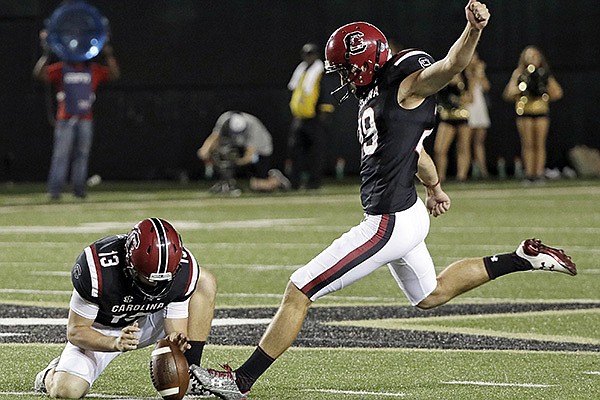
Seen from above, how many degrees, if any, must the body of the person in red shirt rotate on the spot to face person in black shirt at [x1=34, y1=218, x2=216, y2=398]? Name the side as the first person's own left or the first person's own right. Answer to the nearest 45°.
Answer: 0° — they already face them

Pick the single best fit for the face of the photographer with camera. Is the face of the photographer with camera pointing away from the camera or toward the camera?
toward the camera

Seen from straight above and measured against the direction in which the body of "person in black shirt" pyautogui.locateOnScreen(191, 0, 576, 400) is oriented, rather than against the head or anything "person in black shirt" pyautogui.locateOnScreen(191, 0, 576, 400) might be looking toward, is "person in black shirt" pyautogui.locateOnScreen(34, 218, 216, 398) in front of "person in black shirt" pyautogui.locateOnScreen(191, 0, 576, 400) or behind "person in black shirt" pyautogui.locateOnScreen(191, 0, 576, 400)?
in front

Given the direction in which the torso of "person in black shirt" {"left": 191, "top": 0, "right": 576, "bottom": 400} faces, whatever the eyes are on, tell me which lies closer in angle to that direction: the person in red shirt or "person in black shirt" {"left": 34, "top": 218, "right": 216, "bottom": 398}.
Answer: the person in black shirt

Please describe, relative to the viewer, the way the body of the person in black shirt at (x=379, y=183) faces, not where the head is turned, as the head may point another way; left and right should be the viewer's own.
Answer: facing to the left of the viewer

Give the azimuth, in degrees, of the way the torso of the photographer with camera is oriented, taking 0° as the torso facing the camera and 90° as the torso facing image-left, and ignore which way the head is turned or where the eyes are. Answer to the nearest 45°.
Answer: approximately 45°

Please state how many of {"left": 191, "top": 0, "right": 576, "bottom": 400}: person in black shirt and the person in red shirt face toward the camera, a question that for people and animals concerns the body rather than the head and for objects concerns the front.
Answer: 1

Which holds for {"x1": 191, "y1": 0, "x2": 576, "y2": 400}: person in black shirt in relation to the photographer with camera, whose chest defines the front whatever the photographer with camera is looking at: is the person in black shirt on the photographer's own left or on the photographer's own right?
on the photographer's own left

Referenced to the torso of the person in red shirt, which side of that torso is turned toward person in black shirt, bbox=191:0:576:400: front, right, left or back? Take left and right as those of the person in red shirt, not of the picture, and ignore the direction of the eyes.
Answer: front

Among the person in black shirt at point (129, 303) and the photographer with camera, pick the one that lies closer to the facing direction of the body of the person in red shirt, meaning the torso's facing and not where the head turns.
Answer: the person in black shirt

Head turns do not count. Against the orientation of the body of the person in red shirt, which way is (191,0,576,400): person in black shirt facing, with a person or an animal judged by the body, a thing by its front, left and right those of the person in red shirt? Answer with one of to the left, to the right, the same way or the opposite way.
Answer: to the right

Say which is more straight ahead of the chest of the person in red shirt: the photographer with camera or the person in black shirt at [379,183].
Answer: the person in black shirt

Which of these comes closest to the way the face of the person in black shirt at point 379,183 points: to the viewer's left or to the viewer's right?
to the viewer's left

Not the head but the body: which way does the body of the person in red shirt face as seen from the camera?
toward the camera
